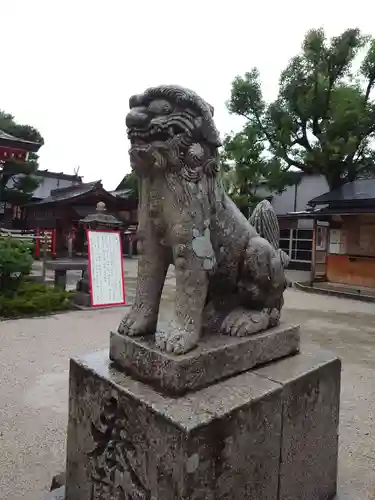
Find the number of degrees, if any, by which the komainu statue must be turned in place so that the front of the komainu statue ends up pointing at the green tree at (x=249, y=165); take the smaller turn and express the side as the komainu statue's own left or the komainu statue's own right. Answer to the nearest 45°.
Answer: approximately 135° to the komainu statue's own right

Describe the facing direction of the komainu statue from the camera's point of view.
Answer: facing the viewer and to the left of the viewer

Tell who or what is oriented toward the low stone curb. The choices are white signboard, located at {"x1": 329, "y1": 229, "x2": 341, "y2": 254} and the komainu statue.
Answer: the white signboard

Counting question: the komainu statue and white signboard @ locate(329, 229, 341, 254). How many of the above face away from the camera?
0

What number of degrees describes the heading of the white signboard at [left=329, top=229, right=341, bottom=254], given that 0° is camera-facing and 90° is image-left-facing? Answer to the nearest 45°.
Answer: approximately 0°

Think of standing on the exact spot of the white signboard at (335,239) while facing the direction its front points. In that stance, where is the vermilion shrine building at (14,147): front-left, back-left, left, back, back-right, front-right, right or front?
front-right

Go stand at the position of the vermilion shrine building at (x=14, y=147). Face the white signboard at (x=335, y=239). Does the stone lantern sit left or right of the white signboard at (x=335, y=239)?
right

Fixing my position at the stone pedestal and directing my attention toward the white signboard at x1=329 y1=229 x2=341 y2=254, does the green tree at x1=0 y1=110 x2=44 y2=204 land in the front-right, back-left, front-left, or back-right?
front-left

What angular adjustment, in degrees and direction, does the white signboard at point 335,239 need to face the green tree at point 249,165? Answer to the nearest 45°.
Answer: approximately 135° to its right

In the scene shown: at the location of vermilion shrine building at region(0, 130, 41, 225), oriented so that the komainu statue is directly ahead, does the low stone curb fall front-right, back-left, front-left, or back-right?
front-left

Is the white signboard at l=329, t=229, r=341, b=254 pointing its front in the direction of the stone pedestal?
yes

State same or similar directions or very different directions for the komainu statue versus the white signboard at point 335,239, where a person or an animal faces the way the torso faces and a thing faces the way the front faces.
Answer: same or similar directions

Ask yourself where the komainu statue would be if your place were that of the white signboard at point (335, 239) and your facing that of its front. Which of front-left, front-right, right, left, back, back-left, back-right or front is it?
front

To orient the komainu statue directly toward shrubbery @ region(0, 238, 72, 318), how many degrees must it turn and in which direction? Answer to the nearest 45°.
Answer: approximately 90° to its right

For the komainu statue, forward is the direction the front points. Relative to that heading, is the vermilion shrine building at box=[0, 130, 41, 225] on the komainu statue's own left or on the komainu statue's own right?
on the komainu statue's own right

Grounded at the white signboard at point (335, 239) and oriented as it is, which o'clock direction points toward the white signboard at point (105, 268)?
the white signboard at point (105, 268) is roughly at 1 o'clock from the white signboard at point (335, 239).
